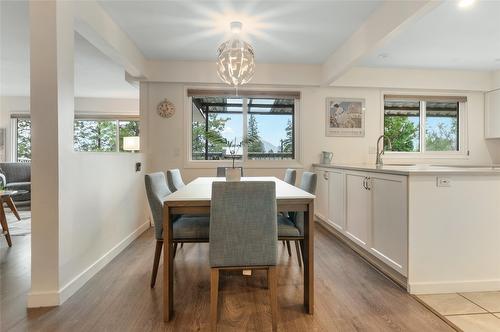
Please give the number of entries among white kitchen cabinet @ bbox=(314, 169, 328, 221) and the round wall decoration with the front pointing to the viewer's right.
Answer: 0

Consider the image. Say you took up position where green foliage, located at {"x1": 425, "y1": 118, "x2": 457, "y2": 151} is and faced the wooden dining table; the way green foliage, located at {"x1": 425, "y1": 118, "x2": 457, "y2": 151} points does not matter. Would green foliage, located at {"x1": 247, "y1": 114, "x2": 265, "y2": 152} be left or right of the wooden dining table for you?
right

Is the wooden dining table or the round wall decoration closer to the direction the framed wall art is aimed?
the wooden dining table

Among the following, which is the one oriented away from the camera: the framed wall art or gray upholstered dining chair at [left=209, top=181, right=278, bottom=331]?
the gray upholstered dining chair

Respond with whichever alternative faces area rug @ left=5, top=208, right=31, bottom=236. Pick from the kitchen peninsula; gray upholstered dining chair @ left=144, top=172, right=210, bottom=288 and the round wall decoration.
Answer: the kitchen peninsula

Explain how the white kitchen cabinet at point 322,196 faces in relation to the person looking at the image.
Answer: facing to the left of the viewer

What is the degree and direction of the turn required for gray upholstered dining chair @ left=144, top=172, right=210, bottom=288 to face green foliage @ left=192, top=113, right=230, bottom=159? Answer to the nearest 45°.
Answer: approximately 90° to its left

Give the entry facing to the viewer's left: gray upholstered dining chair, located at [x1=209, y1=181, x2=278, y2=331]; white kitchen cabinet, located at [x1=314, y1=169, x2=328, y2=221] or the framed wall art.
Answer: the white kitchen cabinet

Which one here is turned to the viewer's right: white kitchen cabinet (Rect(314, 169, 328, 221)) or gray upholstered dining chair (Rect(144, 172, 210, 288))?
the gray upholstered dining chair

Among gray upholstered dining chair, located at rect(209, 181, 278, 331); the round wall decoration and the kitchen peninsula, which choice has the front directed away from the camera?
the gray upholstered dining chair

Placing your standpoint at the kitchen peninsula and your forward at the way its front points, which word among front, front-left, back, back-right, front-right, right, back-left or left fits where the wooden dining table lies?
front-left

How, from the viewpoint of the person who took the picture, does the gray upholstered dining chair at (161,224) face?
facing to the right of the viewer

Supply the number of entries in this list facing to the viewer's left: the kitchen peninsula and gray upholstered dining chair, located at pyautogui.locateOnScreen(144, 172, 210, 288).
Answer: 1

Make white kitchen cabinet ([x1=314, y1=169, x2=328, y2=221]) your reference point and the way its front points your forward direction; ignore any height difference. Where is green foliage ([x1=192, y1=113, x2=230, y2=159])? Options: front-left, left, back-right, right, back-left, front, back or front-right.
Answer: front

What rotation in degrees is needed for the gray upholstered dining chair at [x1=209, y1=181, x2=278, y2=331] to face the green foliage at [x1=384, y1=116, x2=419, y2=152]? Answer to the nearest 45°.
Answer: approximately 45° to its right

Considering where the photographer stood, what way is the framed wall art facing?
facing the viewer

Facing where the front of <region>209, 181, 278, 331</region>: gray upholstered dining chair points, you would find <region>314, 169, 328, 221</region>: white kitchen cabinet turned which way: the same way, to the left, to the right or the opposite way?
to the left

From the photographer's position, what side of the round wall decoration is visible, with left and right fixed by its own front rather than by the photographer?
front
